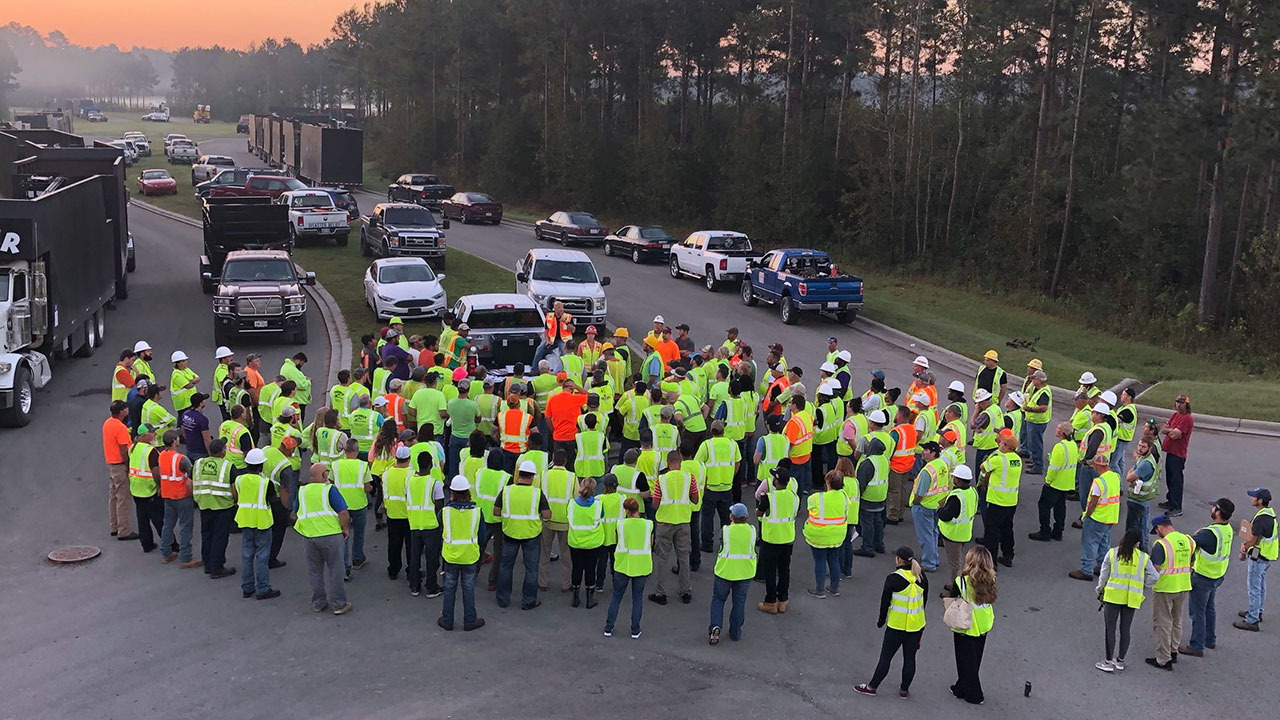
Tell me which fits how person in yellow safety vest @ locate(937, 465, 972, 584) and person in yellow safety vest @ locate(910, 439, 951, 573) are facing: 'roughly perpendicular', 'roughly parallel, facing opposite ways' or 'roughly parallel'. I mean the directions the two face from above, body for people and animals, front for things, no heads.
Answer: roughly parallel

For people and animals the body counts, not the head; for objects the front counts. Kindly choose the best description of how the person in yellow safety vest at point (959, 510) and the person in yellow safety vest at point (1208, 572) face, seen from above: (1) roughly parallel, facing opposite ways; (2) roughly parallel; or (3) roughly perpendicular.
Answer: roughly parallel

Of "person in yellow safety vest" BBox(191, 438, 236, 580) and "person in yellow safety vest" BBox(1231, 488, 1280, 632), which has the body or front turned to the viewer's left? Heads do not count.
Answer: "person in yellow safety vest" BBox(1231, 488, 1280, 632)

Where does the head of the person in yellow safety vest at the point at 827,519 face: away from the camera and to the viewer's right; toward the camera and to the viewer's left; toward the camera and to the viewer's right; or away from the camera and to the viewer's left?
away from the camera and to the viewer's left

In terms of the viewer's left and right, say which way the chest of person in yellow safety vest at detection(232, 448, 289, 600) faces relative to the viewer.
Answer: facing away from the viewer and to the right of the viewer

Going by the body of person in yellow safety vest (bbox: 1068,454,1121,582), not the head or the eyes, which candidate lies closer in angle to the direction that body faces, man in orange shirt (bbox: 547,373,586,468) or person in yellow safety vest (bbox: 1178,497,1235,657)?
the man in orange shirt

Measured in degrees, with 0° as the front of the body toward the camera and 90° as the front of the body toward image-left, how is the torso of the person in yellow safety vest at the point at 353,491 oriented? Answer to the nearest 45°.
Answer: approximately 180°

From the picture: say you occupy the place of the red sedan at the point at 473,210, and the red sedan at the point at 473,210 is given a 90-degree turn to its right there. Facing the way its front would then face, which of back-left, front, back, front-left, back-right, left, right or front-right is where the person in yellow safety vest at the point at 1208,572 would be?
back-right

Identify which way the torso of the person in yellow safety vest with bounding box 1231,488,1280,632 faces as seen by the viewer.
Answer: to the viewer's left

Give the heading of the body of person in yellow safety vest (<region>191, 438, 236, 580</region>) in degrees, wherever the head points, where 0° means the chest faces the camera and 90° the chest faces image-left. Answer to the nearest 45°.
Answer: approximately 225°

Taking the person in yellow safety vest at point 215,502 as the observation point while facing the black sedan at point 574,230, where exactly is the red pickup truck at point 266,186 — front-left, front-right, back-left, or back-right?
front-left

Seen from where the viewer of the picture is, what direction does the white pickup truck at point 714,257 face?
facing away from the viewer and to the left of the viewer
